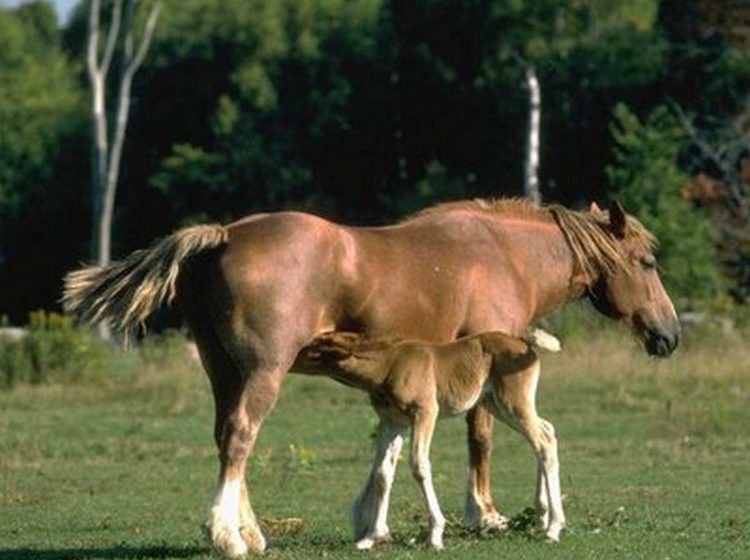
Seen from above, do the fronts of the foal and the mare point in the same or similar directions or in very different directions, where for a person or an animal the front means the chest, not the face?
very different directions

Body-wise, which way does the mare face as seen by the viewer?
to the viewer's right

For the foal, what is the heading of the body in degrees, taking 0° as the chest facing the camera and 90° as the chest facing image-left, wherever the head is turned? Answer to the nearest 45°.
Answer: approximately 90°
